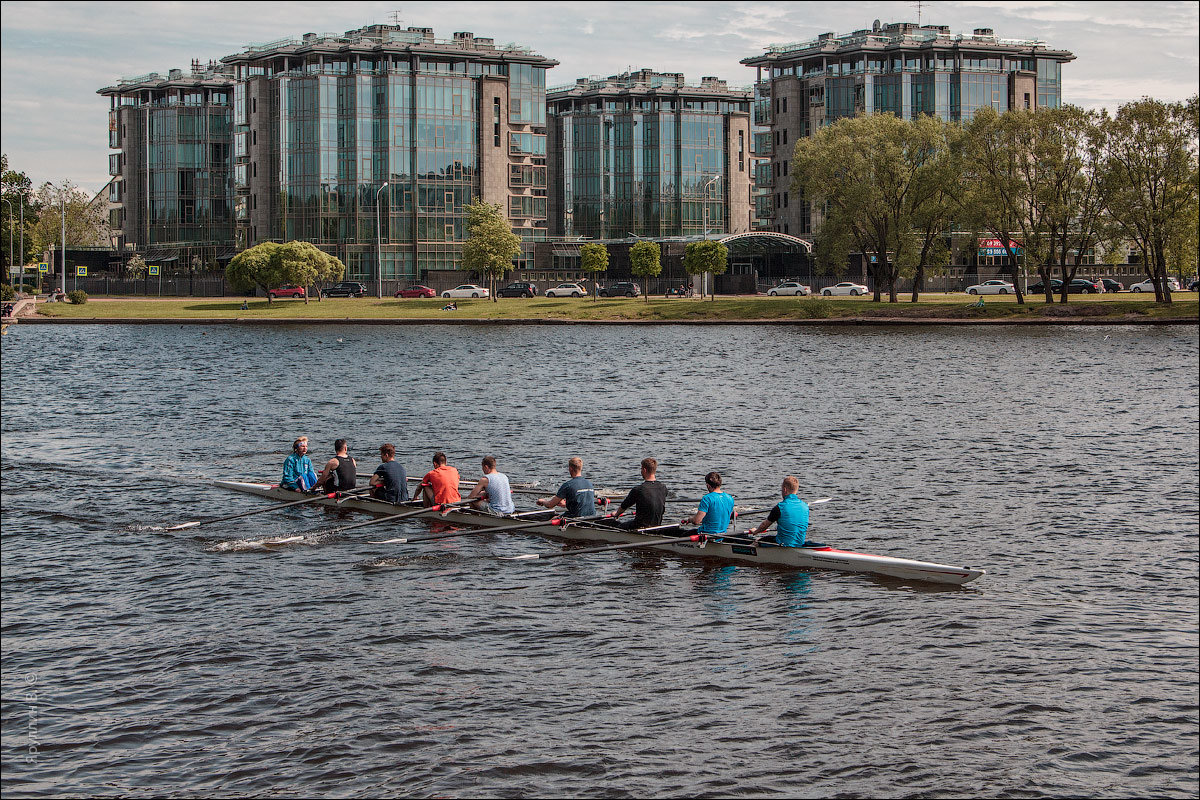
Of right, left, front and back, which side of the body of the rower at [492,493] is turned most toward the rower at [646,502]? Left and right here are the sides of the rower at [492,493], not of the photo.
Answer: back

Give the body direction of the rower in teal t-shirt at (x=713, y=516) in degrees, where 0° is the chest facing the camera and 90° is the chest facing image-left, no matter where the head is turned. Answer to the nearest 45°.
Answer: approximately 135°

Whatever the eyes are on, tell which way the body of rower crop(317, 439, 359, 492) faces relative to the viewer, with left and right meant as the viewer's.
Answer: facing away from the viewer and to the left of the viewer

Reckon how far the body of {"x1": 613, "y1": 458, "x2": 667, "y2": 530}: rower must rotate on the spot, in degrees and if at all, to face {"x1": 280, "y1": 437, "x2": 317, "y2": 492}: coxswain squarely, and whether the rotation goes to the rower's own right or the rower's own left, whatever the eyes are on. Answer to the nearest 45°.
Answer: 0° — they already face them

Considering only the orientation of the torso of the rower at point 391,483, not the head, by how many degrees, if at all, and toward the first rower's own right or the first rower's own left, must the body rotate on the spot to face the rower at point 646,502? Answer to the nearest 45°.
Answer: approximately 180°

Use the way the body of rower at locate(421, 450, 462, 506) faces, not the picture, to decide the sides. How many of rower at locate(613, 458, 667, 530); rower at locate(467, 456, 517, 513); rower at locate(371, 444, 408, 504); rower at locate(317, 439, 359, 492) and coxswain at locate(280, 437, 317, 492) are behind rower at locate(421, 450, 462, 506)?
2

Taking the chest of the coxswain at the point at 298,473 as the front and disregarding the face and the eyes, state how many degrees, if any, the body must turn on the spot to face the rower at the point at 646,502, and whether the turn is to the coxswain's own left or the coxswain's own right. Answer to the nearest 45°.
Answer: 0° — they already face them

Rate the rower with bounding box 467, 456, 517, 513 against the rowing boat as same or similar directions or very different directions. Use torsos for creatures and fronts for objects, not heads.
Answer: very different directions

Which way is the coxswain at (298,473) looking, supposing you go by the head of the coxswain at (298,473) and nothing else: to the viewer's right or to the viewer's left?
to the viewer's right

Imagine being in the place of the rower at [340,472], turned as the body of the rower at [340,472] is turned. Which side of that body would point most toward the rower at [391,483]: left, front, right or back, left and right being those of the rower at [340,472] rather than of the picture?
back

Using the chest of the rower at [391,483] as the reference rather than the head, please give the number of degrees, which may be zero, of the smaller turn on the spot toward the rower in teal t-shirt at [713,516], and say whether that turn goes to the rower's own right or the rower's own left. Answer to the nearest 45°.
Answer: approximately 180°

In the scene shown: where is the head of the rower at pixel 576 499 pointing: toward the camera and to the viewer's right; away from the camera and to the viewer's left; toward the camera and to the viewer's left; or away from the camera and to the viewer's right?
away from the camera and to the viewer's left

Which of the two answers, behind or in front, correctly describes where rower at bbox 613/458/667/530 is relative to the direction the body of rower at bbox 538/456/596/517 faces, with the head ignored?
behind

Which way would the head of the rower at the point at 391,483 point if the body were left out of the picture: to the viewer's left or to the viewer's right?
to the viewer's left
